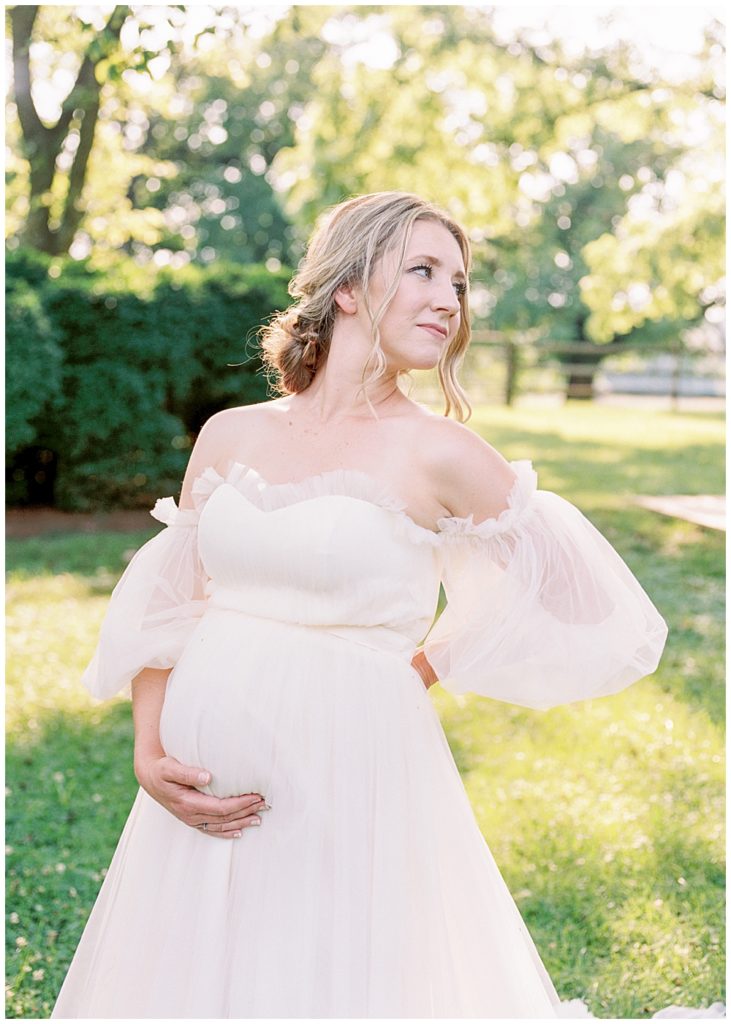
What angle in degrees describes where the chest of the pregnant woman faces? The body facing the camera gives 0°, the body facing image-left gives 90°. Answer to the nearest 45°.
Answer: approximately 45°

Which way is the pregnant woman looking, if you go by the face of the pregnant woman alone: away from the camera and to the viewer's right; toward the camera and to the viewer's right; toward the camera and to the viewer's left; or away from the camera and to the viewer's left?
toward the camera and to the viewer's right

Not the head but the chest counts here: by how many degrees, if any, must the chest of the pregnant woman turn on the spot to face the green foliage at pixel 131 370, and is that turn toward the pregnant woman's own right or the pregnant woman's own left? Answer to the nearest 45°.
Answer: approximately 135° to the pregnant woman's own right

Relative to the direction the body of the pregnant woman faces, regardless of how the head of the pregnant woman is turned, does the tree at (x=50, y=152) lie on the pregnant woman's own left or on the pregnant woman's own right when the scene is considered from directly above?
on the pregnant woman's own right

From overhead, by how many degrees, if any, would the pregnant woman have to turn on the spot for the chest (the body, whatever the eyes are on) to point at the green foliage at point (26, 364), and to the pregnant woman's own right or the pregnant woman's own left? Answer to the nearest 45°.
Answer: approximately 135° to the pregnant woman's own right
